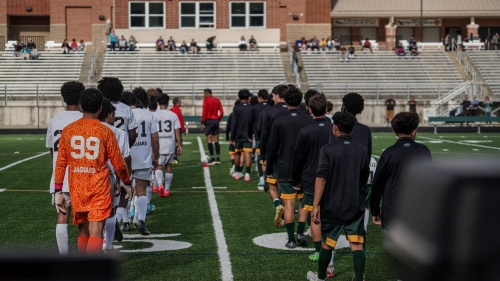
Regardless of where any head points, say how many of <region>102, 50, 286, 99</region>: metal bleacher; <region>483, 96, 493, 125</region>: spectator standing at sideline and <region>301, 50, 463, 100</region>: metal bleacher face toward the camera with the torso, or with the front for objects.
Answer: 3

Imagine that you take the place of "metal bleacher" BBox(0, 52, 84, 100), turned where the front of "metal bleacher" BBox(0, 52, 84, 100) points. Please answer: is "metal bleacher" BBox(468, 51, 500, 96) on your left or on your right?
on your left

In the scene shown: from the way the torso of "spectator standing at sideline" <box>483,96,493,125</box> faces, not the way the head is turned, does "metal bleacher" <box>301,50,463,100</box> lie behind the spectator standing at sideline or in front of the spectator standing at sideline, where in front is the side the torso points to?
behind

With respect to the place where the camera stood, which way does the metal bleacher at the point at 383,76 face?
facing the viewer

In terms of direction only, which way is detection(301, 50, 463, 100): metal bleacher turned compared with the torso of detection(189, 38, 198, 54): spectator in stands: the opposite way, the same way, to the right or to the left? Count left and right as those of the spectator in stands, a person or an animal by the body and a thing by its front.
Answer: the same way

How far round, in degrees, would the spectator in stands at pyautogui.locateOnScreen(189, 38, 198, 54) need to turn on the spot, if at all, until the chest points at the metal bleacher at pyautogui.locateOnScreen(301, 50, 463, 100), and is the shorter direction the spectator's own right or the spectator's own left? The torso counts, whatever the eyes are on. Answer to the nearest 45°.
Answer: approximately 90° to the spectator's own left

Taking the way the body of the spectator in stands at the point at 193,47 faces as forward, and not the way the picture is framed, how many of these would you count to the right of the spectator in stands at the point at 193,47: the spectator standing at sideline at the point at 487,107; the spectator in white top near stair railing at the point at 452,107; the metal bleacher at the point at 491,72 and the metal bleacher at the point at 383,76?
0

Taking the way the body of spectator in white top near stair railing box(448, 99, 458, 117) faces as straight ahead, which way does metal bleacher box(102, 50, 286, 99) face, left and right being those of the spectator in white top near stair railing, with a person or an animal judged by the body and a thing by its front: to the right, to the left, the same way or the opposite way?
the same way

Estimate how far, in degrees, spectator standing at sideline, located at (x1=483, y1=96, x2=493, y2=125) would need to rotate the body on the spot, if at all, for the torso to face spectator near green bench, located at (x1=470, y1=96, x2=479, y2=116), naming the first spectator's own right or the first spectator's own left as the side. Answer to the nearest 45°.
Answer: approximately 90° to the first spectator's own right

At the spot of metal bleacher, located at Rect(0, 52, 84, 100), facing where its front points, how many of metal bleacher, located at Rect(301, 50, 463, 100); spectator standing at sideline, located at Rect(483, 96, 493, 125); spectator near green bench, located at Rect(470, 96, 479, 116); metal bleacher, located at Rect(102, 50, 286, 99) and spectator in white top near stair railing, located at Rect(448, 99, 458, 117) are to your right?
0

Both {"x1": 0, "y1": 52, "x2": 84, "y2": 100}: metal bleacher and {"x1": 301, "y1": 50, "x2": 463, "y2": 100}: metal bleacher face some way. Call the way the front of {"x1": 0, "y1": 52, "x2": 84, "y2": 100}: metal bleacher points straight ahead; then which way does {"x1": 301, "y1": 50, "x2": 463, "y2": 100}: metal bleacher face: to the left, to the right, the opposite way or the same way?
the same way

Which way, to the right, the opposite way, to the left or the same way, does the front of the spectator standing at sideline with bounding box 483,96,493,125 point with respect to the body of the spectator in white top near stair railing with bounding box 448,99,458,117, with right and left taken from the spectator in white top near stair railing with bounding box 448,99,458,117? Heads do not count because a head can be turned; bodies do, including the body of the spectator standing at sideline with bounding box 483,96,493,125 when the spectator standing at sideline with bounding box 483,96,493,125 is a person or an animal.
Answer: the same way

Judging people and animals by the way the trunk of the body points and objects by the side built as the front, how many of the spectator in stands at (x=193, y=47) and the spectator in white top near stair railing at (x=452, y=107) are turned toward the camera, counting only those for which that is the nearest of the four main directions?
2

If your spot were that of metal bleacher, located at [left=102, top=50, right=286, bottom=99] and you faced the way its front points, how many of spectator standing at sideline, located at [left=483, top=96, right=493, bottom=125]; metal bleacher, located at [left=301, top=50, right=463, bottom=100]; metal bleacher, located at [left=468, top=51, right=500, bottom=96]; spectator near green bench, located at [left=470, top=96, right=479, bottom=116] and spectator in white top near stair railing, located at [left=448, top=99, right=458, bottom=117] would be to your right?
0

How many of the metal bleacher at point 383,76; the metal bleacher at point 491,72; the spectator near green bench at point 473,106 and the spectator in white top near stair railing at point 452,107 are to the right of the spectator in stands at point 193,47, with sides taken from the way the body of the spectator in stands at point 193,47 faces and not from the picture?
0

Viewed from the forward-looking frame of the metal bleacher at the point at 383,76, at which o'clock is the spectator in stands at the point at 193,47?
The spectator in stands is roughly at 3 o'clock from the metal bleacher.

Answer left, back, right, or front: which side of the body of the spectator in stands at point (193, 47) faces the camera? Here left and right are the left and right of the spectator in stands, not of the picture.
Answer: front

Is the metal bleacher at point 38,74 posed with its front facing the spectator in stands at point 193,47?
no

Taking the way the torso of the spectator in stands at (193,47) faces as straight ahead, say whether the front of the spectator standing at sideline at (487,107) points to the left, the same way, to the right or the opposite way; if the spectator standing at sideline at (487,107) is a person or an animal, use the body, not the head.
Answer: the same way
